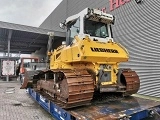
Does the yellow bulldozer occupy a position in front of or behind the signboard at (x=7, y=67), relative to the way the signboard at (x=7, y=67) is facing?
in front

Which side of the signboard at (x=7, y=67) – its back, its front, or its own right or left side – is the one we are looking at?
front

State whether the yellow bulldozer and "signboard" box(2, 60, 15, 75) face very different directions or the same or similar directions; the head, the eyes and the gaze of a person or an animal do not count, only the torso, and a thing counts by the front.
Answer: very different directions

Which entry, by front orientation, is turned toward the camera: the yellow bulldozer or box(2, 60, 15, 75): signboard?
the signboard

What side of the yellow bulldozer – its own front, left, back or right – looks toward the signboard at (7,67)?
front
